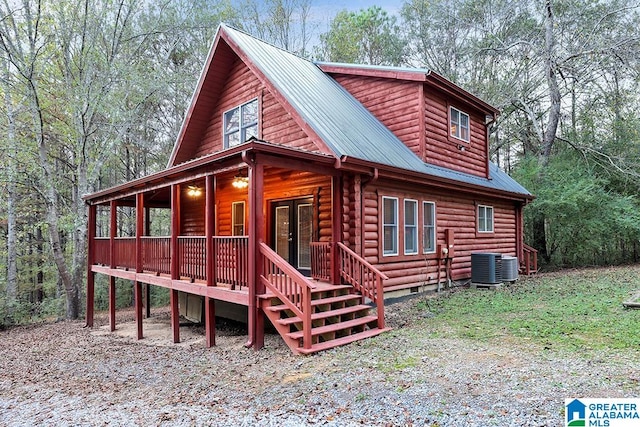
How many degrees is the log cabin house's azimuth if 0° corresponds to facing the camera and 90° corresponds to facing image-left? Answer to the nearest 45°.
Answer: approximately 45°

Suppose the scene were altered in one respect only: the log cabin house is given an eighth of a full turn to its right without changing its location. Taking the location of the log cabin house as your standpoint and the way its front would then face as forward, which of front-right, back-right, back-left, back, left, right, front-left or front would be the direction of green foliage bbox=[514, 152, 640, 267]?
back-right

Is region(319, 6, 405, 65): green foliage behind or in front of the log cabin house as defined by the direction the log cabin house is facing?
behind
